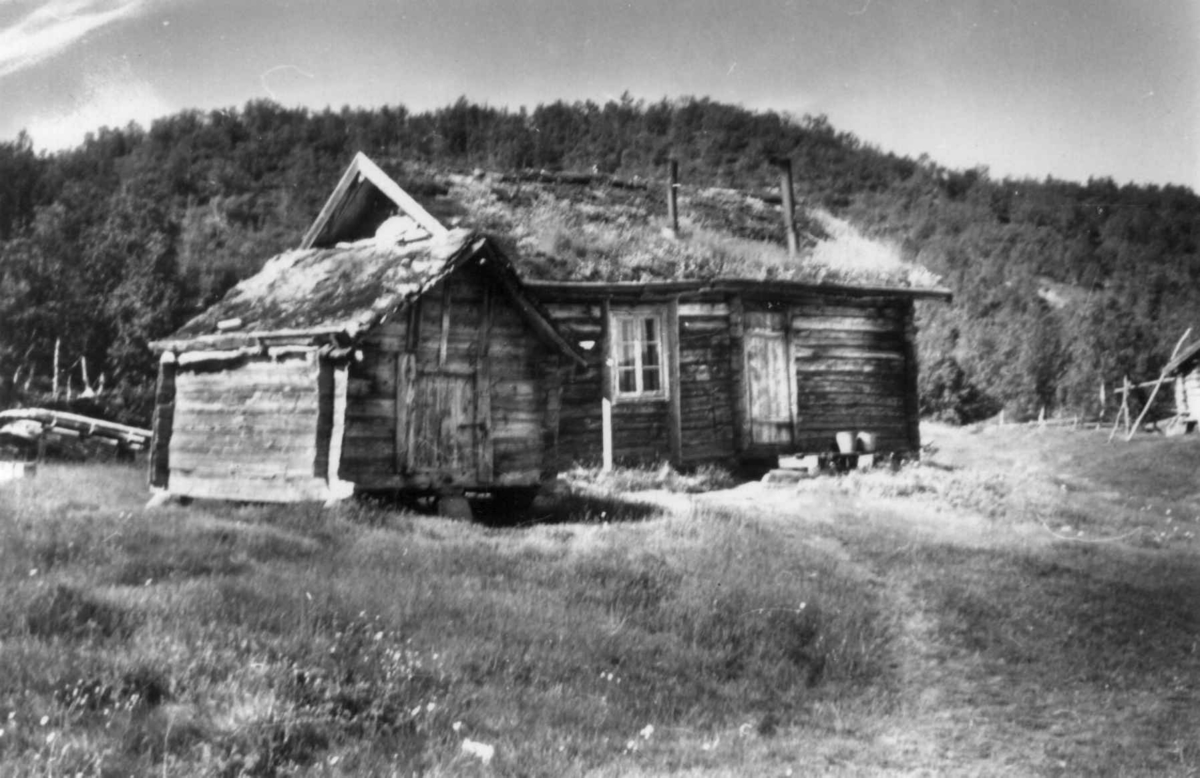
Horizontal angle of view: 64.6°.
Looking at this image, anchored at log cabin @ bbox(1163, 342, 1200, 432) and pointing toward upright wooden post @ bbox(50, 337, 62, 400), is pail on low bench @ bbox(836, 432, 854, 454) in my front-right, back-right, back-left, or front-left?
front-left

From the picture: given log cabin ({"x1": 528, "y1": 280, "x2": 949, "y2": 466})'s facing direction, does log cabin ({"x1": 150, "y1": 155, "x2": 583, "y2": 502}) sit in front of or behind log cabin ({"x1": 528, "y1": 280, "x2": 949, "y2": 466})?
in front

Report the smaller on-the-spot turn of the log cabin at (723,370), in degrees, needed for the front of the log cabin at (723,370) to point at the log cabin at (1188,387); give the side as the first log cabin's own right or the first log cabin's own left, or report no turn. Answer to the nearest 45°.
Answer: approximately 135° to the first log cabin's own left

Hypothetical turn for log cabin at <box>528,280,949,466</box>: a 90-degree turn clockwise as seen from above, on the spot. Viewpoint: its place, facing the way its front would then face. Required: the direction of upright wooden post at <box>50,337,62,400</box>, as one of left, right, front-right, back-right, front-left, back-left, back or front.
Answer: front

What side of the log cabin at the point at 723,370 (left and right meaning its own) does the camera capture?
front

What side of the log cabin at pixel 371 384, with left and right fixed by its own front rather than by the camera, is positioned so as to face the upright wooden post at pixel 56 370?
back

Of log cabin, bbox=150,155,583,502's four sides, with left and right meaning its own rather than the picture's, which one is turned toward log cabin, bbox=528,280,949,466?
left

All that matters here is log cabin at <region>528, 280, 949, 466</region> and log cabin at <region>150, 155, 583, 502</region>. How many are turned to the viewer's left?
0

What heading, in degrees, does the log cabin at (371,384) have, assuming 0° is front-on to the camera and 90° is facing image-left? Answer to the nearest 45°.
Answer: approximately 315°

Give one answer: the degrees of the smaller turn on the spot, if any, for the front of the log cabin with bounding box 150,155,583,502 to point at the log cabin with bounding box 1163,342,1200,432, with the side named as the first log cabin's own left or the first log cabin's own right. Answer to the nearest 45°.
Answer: approximately 90° to the first log cabin's own left
